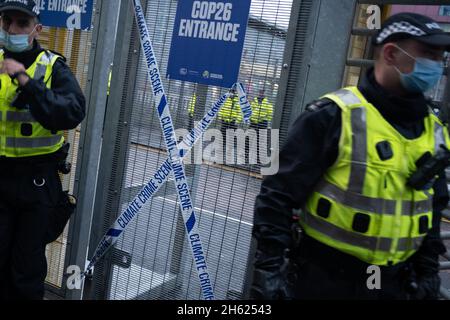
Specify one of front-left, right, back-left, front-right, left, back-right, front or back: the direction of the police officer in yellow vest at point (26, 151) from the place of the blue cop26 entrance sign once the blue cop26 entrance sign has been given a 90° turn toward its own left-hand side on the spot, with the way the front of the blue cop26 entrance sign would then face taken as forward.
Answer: back

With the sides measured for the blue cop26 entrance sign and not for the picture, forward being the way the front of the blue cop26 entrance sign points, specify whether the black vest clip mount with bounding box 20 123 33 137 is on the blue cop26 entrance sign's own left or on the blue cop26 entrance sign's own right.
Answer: on the blue cop26 entrance sign's own right

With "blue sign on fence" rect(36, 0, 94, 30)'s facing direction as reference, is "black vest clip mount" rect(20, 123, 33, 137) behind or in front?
in front

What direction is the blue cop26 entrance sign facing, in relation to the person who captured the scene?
facing the viewer

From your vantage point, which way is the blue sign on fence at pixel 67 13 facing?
toward the camera

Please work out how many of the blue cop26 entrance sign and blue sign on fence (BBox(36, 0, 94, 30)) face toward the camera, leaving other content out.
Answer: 2

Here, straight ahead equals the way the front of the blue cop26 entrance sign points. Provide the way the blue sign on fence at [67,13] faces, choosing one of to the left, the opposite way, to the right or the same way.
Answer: the same way

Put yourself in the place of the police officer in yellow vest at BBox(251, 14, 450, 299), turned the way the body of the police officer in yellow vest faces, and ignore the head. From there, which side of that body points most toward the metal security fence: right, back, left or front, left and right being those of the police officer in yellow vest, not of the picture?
back
